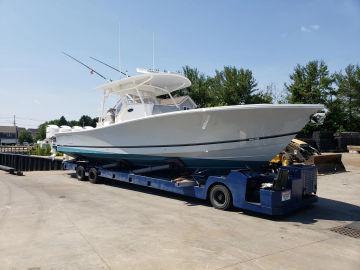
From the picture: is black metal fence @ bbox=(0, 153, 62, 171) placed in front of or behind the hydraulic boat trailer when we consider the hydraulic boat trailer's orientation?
behind

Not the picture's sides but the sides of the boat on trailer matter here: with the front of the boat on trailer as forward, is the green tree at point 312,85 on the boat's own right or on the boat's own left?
on the boat's own left

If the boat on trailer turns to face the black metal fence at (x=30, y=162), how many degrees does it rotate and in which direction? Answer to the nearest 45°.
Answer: approximately 180°

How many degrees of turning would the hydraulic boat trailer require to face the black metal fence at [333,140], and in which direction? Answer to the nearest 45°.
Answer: approximately 90° to its left

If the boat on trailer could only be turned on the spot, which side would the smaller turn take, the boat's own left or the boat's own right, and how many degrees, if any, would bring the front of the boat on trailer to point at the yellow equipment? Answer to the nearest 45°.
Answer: approximately 90° to the boat's own left

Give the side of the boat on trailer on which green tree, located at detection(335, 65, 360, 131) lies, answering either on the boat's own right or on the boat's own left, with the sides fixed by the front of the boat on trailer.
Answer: on the boat's own left

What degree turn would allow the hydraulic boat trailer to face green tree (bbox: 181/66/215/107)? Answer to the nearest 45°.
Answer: approximately 135° to its left

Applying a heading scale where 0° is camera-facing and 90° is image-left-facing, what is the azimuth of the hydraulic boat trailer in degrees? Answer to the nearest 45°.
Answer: approximately 315°
